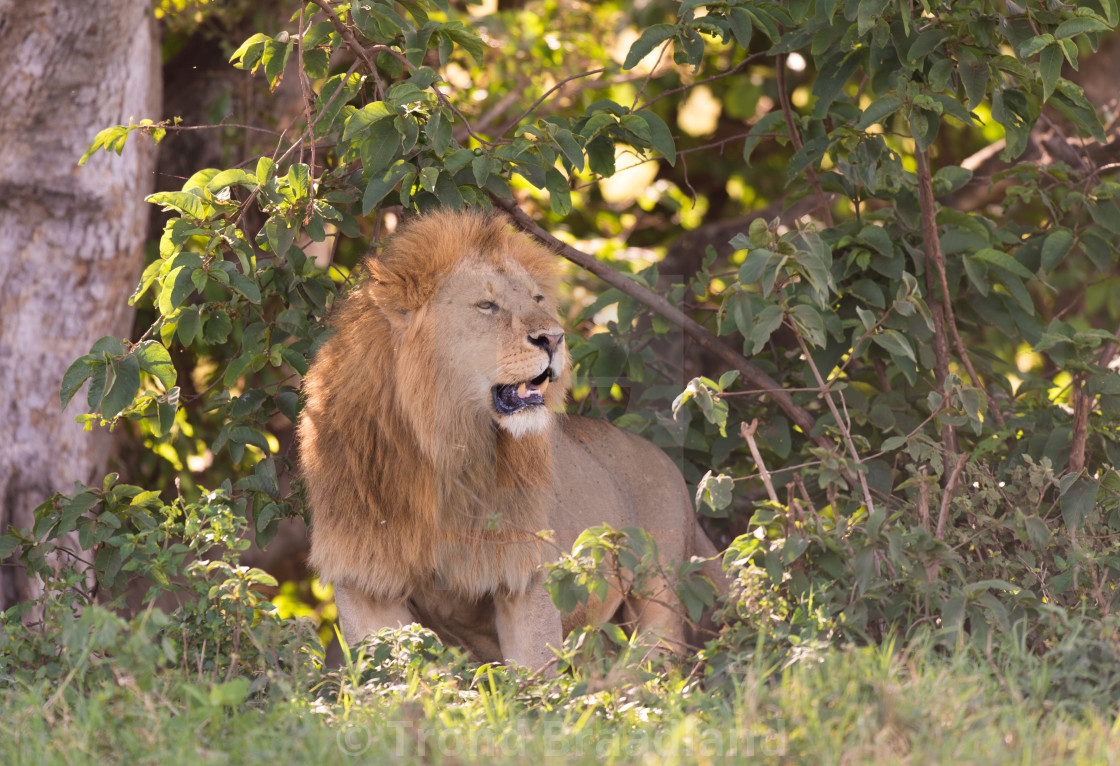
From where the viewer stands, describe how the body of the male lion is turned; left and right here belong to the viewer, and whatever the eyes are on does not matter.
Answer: facing the viewer and to the left of the viewer

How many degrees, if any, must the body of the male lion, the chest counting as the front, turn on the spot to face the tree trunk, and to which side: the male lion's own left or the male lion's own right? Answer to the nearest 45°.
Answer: approximately 90° to the male lion's own right
